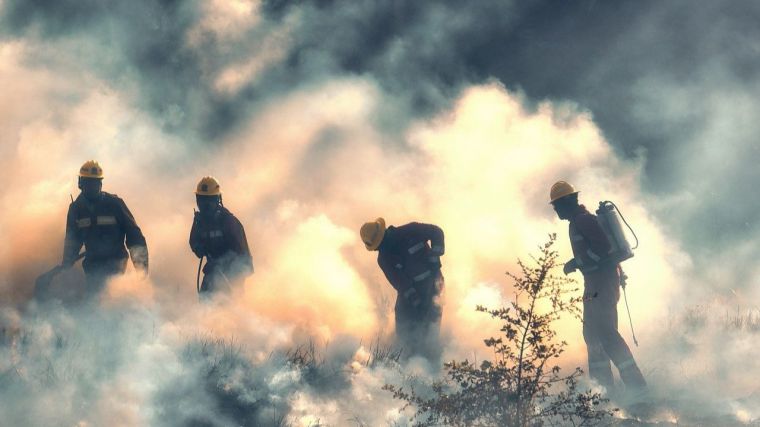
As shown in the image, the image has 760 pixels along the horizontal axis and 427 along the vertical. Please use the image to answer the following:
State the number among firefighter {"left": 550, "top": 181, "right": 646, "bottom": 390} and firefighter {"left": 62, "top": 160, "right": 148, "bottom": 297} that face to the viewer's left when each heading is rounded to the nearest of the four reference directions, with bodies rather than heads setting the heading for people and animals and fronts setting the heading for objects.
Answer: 1

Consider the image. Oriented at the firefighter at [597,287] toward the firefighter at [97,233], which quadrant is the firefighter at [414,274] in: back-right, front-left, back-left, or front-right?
front-right

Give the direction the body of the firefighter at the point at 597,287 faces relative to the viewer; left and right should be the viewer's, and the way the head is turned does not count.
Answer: facing to the left of the viewer

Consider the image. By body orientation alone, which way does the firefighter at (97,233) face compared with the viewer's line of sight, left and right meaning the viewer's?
facing the viewer

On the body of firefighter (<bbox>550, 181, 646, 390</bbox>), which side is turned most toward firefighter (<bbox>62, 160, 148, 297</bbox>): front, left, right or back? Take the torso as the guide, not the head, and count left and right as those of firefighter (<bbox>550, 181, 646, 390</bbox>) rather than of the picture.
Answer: front

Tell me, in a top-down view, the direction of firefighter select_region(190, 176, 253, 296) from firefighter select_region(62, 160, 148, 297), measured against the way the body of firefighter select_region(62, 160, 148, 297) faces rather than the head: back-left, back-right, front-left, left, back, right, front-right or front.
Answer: left

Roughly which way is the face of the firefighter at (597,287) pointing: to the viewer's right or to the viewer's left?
to the viewer's left

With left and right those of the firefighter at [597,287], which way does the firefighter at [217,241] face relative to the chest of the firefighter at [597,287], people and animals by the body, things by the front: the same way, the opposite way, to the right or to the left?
to the left

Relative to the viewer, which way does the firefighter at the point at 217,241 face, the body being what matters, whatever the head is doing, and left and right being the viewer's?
facing the viewer and to the left of the viewer

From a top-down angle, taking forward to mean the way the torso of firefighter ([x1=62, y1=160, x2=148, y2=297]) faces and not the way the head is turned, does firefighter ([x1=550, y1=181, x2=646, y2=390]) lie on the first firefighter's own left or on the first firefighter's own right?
on the first firefighter's own left

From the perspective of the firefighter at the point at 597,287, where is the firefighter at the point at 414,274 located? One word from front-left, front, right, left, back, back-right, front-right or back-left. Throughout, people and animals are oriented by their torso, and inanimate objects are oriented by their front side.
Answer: front

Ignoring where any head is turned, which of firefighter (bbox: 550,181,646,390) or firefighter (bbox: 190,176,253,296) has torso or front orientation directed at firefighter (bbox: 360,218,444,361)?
firefighter (bbox: 550,181,646,390)
